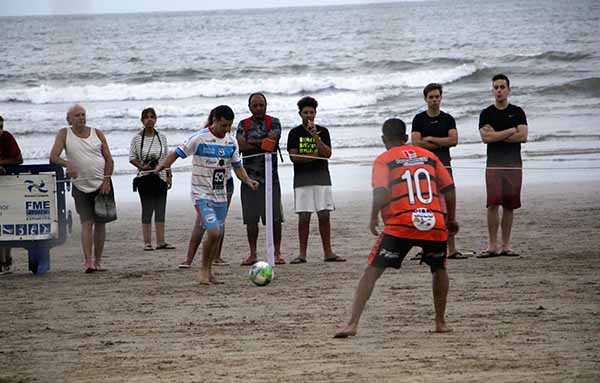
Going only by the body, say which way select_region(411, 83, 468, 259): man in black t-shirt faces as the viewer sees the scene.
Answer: toward the camera

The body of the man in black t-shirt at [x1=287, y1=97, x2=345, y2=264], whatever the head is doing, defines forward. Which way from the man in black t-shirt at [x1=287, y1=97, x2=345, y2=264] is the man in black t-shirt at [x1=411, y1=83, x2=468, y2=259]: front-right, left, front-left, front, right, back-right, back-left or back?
left

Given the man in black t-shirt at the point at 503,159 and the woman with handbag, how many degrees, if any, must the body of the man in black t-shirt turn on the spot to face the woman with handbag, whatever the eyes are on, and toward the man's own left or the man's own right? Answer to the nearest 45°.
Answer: approximately 90° to the man's own right

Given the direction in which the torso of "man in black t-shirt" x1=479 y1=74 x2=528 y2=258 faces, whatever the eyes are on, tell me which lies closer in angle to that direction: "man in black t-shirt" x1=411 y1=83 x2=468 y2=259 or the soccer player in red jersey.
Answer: the soccer player in red jersey

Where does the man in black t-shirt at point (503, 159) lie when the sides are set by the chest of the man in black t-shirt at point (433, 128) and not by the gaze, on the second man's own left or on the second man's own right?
on the second man's own left

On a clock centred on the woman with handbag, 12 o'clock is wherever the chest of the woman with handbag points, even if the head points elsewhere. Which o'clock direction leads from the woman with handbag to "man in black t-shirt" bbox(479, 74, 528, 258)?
The man in black t-shirt is roughly at 10 o'clock from the woman with handbag.

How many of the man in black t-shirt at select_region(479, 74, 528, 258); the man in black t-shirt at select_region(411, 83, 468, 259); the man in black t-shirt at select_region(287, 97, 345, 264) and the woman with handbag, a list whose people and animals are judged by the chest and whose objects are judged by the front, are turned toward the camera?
4

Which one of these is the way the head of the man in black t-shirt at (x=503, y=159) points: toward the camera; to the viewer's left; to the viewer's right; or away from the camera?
toward the camera

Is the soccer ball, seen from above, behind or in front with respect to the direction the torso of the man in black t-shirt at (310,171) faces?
in front

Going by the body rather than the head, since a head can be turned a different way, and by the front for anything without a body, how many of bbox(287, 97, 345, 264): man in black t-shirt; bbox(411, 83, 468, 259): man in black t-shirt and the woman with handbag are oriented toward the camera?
3

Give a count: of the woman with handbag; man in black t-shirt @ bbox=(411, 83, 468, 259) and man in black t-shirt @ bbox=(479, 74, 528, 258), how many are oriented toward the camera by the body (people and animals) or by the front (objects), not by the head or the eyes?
3

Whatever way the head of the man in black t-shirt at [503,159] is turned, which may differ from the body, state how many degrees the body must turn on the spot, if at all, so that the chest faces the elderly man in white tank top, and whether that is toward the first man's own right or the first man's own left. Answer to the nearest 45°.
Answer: approximately 90° to the first man's own right

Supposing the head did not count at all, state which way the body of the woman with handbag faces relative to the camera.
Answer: toward the camera

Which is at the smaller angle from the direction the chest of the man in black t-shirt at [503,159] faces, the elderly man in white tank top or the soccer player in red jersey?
the soccer player in red jersey

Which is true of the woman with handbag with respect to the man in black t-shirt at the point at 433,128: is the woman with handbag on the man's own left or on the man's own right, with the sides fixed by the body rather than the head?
on the man's own right

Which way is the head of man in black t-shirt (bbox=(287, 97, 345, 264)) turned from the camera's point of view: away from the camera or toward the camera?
toward the camera

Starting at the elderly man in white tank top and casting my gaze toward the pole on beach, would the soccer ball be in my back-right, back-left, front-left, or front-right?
front-right

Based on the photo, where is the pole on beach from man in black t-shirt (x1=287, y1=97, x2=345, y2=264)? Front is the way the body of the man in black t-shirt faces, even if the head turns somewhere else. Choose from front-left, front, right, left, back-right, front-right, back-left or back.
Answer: front-right

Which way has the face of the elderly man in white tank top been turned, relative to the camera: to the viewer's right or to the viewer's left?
to the viewer's right

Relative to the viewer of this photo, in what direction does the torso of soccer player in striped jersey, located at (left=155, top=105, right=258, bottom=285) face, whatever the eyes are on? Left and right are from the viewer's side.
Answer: facing the viewer and to the right of the viewer
